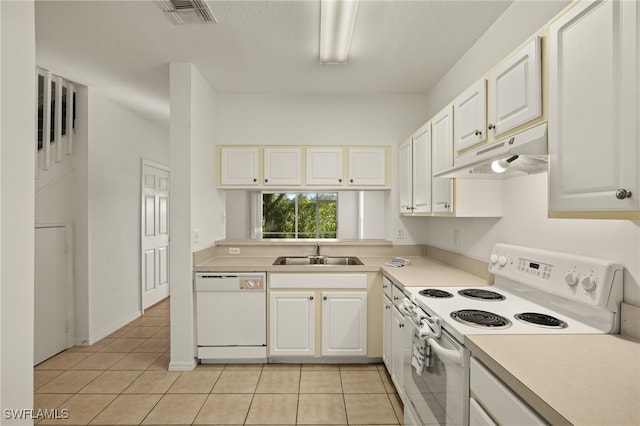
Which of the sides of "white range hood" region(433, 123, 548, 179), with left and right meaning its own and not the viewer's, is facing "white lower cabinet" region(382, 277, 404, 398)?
right

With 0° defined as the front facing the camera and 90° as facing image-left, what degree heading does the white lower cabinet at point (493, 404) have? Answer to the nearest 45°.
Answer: approximately 45°

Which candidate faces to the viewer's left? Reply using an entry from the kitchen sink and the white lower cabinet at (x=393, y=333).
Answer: the white lower cabinet

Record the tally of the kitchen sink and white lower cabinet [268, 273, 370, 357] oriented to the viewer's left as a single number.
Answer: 0

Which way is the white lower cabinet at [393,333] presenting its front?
to the viewer's left

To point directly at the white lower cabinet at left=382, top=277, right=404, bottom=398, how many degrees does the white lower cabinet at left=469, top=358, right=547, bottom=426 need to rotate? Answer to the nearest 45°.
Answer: approximately 90° to its right

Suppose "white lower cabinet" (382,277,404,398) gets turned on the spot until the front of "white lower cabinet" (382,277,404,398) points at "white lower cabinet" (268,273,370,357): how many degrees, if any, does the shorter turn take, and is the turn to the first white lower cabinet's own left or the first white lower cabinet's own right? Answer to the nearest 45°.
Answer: approximately 45° to the first white lower cabinet's own right

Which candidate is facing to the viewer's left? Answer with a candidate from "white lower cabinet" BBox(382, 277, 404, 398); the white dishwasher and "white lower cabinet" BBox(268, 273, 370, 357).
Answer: "white lower cabinet" BBox(382, 277, 404, 398)
